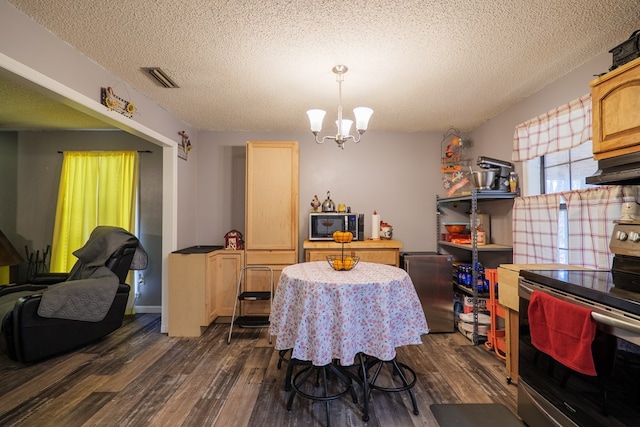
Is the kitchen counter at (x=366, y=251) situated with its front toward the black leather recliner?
no

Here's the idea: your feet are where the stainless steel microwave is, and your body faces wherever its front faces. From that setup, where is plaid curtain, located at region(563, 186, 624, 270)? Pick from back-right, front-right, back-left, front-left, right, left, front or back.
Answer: front-left

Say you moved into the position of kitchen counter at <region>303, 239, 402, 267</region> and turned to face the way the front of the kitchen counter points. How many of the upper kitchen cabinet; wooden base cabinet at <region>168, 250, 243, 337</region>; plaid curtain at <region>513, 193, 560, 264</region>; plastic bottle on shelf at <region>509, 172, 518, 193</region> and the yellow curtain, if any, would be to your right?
2

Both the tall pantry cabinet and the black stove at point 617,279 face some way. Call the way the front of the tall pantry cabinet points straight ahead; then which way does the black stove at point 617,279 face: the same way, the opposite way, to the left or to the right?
to the right

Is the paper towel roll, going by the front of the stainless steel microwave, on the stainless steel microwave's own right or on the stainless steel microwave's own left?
on the stainless steel microwave's own left

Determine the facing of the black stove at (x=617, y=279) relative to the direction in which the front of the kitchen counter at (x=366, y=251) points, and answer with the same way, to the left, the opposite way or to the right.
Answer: to the right

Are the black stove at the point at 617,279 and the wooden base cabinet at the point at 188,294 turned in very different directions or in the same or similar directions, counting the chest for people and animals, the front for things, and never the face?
very different directions

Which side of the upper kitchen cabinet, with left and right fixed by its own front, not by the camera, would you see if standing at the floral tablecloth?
front

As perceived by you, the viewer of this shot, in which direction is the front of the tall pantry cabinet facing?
facing the viewer

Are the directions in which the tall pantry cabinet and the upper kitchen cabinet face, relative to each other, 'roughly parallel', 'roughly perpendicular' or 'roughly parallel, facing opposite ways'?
roughly perpendicular

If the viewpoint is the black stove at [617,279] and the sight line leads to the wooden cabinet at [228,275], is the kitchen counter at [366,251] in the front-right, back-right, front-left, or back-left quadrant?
front-right

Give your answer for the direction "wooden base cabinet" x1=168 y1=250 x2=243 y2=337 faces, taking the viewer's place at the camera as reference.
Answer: facing the viewer and to the right of the viewer

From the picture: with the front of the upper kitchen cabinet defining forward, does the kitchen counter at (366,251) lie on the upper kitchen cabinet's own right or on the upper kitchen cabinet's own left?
on the upper kitchen cabinet's own right

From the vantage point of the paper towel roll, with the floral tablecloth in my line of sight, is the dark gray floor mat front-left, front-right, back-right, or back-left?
front-left

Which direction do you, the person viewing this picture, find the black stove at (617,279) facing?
facing the viewer and to the left of the viewer

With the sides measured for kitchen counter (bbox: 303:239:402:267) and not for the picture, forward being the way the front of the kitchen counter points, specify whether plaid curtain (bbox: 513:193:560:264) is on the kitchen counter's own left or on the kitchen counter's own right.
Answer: on the kitchen counter's own left

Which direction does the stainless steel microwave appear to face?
toward the camera

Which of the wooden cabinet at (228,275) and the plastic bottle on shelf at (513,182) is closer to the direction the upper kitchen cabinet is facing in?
the wooden cabinet
